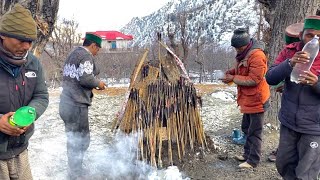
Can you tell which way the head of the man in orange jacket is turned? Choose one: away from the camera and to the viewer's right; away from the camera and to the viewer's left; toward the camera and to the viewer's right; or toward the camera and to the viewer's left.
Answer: toward the camera and to the viewer's left

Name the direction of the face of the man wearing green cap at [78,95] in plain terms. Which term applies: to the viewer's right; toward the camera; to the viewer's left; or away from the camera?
to the viewer's right

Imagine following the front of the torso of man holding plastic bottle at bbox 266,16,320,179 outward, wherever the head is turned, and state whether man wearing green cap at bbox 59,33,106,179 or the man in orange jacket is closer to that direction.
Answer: the man wearing green cap

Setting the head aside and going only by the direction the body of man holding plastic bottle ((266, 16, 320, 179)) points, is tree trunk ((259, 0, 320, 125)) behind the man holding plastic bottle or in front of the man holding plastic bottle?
behind

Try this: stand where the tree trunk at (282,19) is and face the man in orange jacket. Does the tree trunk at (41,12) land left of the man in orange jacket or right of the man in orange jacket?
right

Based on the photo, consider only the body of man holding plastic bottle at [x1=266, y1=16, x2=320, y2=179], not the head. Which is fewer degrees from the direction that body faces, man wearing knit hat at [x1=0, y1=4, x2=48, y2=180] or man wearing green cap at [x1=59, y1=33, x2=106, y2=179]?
the man wearing knit hat
